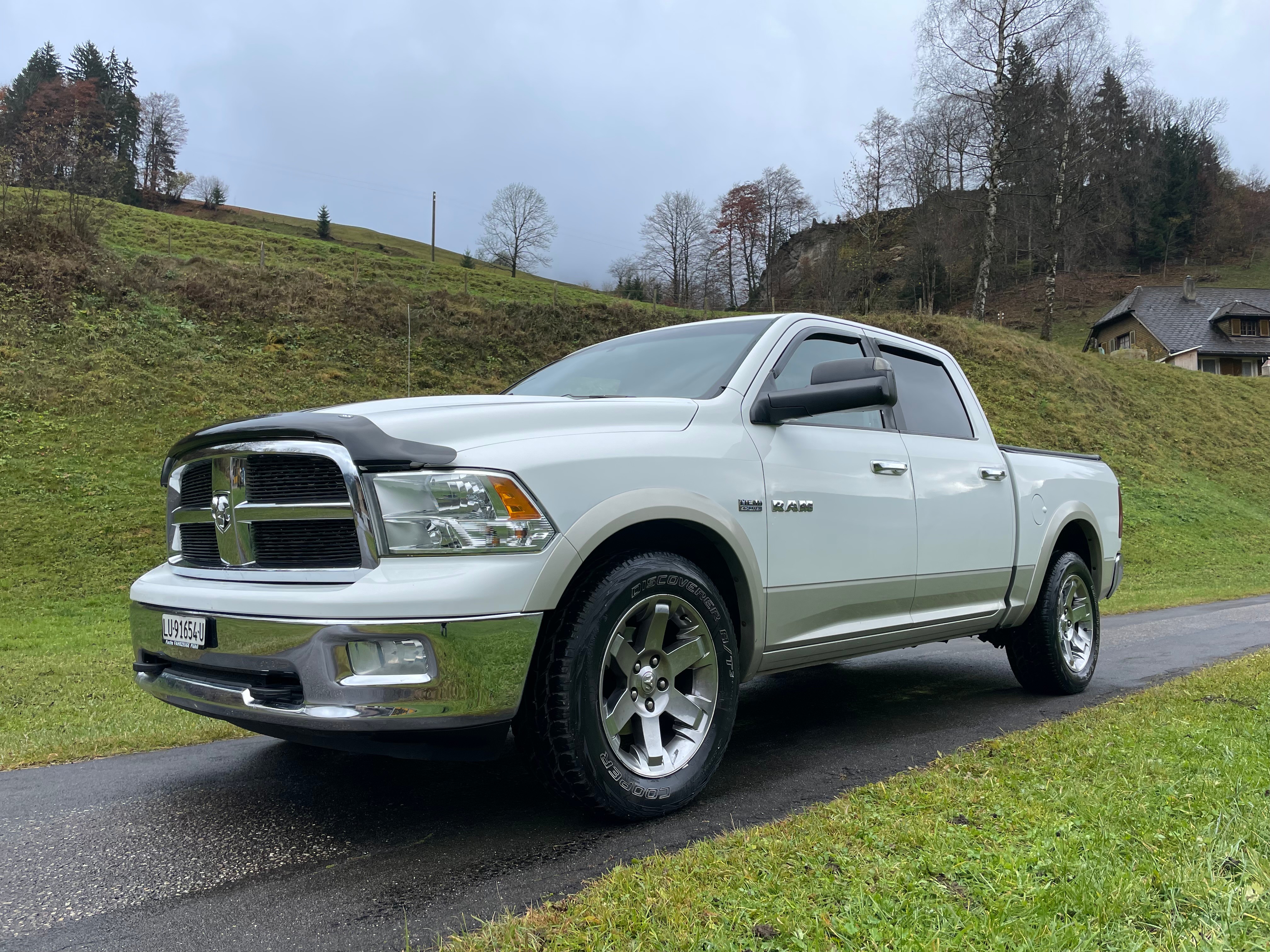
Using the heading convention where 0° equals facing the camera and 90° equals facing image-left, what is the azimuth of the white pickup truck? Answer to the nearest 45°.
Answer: approximately 45°
